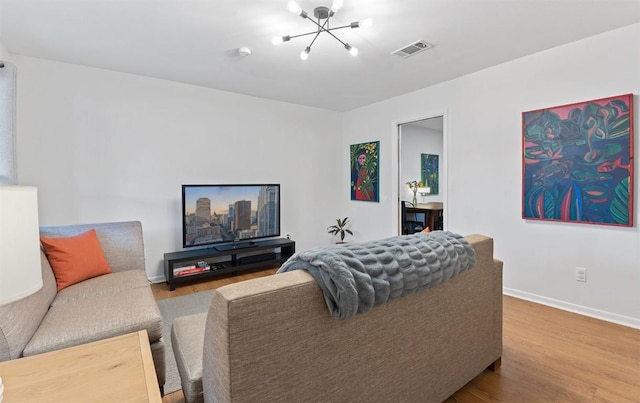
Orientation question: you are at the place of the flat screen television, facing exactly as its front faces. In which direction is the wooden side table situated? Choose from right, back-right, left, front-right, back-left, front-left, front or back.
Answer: front-right

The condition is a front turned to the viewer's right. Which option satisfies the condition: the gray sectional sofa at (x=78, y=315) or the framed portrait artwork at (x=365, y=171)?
the gray sectional sofa

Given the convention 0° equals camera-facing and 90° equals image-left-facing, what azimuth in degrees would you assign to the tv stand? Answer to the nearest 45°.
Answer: approximately 315°

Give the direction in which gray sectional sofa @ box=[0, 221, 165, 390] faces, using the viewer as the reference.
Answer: facing to the right of the viewer

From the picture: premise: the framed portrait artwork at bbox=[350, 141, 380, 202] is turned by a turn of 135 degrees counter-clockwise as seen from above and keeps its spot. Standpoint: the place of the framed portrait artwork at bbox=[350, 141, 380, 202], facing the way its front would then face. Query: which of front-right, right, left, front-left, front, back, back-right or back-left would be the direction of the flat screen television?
back-right

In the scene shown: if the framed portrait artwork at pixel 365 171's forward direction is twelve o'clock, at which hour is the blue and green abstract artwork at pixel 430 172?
the blue and green abstract artwork at pixel 430 172 is roughly at 6 o'clock from the framed portrait artwork at pixel 365 171.

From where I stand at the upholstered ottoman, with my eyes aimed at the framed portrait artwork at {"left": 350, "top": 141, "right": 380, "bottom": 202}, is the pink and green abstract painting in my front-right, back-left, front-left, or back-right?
front-right

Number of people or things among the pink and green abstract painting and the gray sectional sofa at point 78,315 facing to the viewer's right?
1

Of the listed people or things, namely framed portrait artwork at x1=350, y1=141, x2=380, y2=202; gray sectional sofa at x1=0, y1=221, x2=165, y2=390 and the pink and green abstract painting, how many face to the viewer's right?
1

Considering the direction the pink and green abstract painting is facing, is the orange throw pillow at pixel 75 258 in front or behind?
in front

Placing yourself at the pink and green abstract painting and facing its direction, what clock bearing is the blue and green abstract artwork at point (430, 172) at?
The blue and green abstract artwork is roughly at 3 o'clock from the pink and green abstract painting.

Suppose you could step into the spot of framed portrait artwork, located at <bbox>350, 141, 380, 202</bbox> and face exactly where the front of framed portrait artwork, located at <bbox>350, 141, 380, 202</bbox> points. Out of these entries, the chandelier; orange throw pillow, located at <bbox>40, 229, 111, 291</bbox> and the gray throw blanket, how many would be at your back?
0

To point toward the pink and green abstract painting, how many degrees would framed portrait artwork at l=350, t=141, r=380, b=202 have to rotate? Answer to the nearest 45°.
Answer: approximately 90° to its left

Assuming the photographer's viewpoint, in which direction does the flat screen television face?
facing the viewer and to the right of the viewer

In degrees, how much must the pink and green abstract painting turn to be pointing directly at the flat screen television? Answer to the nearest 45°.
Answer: approximately 45° to its right

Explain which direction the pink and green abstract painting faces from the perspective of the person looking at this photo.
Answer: facing the viewer and to the left of the viewer

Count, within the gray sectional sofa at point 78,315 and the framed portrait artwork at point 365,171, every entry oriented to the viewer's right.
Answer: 1

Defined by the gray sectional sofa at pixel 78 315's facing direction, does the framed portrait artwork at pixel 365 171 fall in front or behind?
in front

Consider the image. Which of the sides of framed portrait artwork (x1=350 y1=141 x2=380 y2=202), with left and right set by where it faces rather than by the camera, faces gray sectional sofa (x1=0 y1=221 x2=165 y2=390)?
front
